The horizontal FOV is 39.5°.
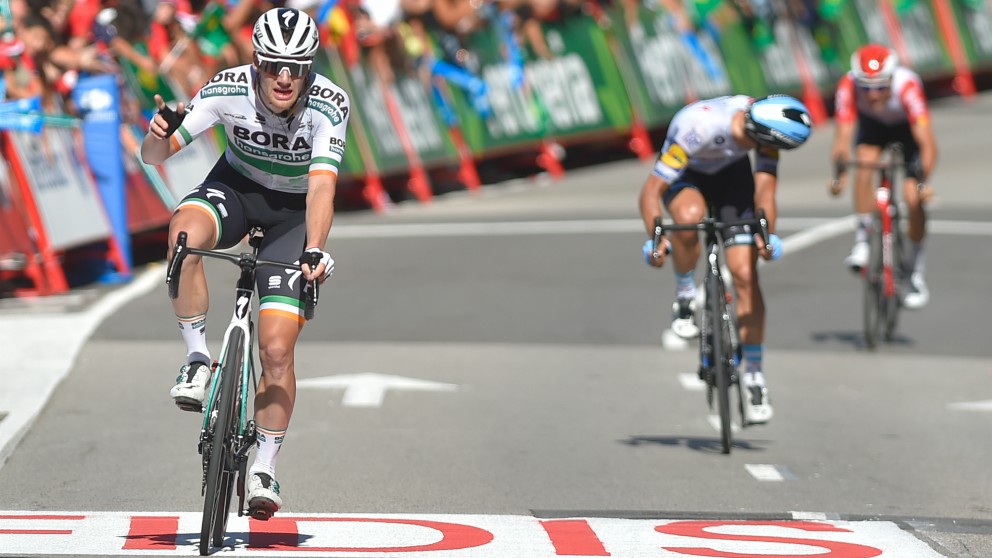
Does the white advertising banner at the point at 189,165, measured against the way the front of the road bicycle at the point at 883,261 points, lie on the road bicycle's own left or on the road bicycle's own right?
on the road bicycle's own right

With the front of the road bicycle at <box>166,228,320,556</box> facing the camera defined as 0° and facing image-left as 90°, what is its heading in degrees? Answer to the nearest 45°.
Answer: approximately 0°

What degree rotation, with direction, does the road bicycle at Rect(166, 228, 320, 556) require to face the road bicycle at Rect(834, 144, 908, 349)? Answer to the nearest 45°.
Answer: approximately 135° to its left

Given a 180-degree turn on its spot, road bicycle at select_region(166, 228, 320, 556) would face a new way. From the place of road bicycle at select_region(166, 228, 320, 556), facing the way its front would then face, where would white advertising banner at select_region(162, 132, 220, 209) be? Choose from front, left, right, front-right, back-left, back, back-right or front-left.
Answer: front

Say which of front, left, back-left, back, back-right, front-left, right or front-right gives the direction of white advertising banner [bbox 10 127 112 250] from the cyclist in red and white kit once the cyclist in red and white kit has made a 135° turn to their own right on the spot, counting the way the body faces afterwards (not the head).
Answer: front-left

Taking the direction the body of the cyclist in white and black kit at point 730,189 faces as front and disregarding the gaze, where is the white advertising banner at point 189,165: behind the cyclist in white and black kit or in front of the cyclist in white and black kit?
behind

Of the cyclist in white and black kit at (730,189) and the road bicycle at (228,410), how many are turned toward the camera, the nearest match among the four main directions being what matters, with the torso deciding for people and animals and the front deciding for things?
2

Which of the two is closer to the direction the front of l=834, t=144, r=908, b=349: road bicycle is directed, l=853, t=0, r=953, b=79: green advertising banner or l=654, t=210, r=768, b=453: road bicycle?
the road bicycle
